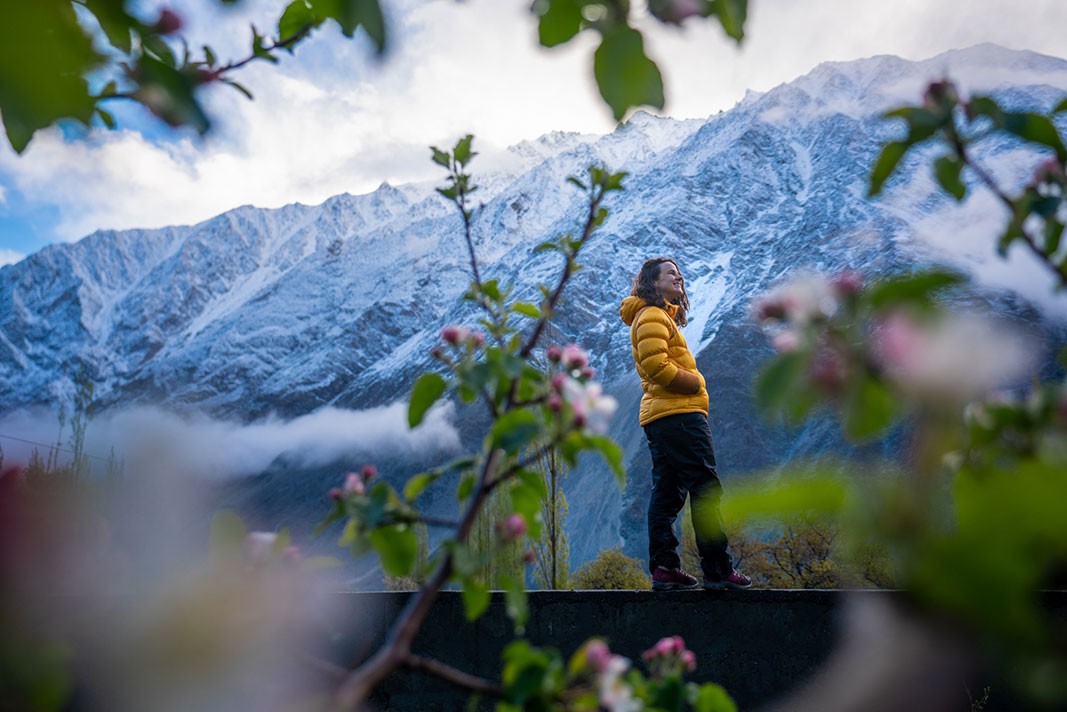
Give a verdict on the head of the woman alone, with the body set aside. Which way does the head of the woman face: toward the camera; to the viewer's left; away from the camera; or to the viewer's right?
to the viewer's right

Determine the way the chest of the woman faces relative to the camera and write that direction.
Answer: to the viewer's right

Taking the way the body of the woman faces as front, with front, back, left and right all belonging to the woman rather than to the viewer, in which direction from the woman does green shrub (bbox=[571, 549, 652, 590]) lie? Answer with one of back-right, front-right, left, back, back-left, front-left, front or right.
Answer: left
